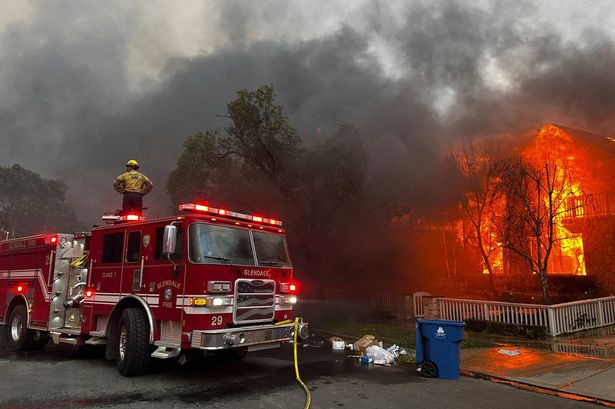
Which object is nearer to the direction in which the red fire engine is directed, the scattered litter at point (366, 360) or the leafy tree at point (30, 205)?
the scattered litter

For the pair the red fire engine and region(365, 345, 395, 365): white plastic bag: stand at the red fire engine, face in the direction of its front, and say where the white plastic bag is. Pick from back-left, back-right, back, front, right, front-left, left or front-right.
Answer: front-left

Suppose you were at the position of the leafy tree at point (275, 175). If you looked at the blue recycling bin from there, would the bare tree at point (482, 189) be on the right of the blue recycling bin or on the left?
left

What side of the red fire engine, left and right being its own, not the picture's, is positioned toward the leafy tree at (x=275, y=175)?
left

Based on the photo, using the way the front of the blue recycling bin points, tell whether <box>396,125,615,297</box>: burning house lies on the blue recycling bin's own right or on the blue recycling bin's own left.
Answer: on the blue recycling bin's own left

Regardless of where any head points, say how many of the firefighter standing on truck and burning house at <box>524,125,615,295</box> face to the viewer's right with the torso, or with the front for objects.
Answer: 0

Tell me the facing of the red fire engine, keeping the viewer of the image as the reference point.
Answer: facing the viewer and to the right of the viewer
